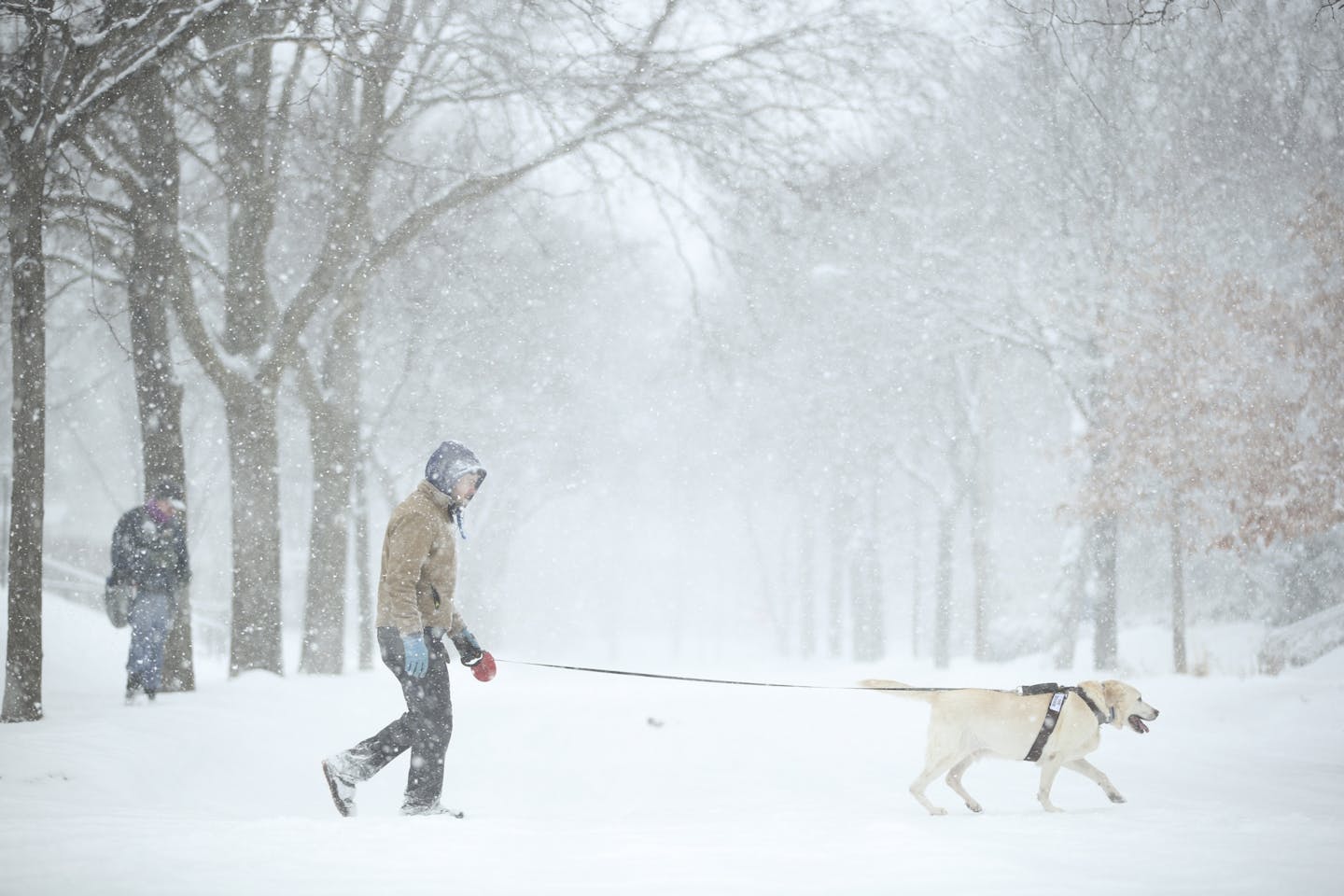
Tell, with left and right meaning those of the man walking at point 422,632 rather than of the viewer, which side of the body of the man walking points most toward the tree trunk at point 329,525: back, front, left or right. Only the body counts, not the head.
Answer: left

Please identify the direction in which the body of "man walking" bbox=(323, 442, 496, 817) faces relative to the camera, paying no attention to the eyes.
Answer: to the viewer's right

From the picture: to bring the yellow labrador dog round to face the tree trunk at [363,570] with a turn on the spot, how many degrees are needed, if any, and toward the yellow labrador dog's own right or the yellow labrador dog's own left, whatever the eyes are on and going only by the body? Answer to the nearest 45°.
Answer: approximately 135° to the yellow labrador dog's own left

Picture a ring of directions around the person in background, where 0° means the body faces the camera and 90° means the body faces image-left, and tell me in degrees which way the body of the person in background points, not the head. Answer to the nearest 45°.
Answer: approximately 315°

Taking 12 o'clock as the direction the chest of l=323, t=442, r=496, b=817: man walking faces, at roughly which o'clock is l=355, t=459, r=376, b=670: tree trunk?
The tree trunk is roughly at 9 o'clock from the man walking.

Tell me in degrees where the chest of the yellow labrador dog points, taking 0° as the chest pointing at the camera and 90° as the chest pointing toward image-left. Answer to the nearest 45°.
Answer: approximately 270°

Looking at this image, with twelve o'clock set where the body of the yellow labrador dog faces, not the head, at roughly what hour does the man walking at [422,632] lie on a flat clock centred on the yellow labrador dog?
The man walking is roughly at 5 o'clock from the yellow labrador dog.

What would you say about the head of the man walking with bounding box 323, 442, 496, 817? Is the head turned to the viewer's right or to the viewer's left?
to the viewer's right
